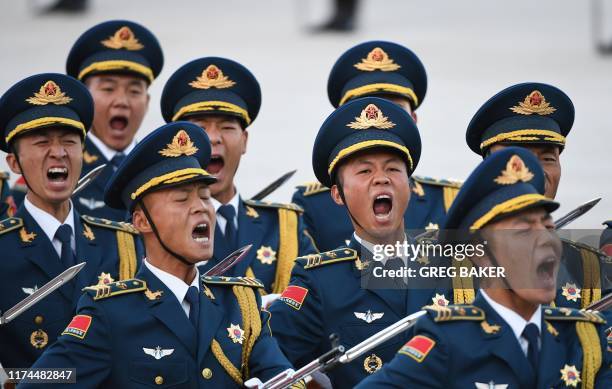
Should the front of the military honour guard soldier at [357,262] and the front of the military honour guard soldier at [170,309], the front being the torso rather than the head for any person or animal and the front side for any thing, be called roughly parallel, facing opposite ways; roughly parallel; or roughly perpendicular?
roughly parallel

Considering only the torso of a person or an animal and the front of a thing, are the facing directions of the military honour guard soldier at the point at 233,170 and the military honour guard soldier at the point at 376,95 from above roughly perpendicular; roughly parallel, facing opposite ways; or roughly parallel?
roughly parallel

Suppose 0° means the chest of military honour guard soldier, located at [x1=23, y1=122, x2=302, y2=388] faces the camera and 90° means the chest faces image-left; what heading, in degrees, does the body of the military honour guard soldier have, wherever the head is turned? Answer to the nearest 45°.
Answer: approximately 315°

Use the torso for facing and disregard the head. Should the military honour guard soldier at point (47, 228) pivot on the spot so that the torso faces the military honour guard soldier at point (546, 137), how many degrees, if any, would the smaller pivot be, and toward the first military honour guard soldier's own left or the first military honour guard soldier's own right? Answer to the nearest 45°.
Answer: approximately 90° to the first military honour guard soldier's own left

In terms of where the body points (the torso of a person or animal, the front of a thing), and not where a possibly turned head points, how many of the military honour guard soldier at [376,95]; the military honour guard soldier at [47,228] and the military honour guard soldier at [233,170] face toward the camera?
3

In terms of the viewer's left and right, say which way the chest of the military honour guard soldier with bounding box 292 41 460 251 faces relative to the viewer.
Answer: facing the viewer

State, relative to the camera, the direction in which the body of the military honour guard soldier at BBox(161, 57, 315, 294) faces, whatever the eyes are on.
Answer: toward the camera

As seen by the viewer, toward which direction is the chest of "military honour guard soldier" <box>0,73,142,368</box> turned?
toward the camera

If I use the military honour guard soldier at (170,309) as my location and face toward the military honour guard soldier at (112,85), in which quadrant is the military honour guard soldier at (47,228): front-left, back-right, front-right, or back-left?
front-left

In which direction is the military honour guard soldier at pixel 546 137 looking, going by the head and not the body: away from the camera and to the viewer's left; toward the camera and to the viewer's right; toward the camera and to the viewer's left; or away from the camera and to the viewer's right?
toward the camera and to the viewer's right

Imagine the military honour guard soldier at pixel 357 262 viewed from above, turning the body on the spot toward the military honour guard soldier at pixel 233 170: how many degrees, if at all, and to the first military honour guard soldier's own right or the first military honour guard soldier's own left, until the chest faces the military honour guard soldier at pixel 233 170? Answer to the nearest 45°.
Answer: approximately 180°

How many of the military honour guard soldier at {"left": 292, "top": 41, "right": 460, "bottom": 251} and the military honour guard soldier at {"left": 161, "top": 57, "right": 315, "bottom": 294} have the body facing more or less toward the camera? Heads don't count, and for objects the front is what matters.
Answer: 2
